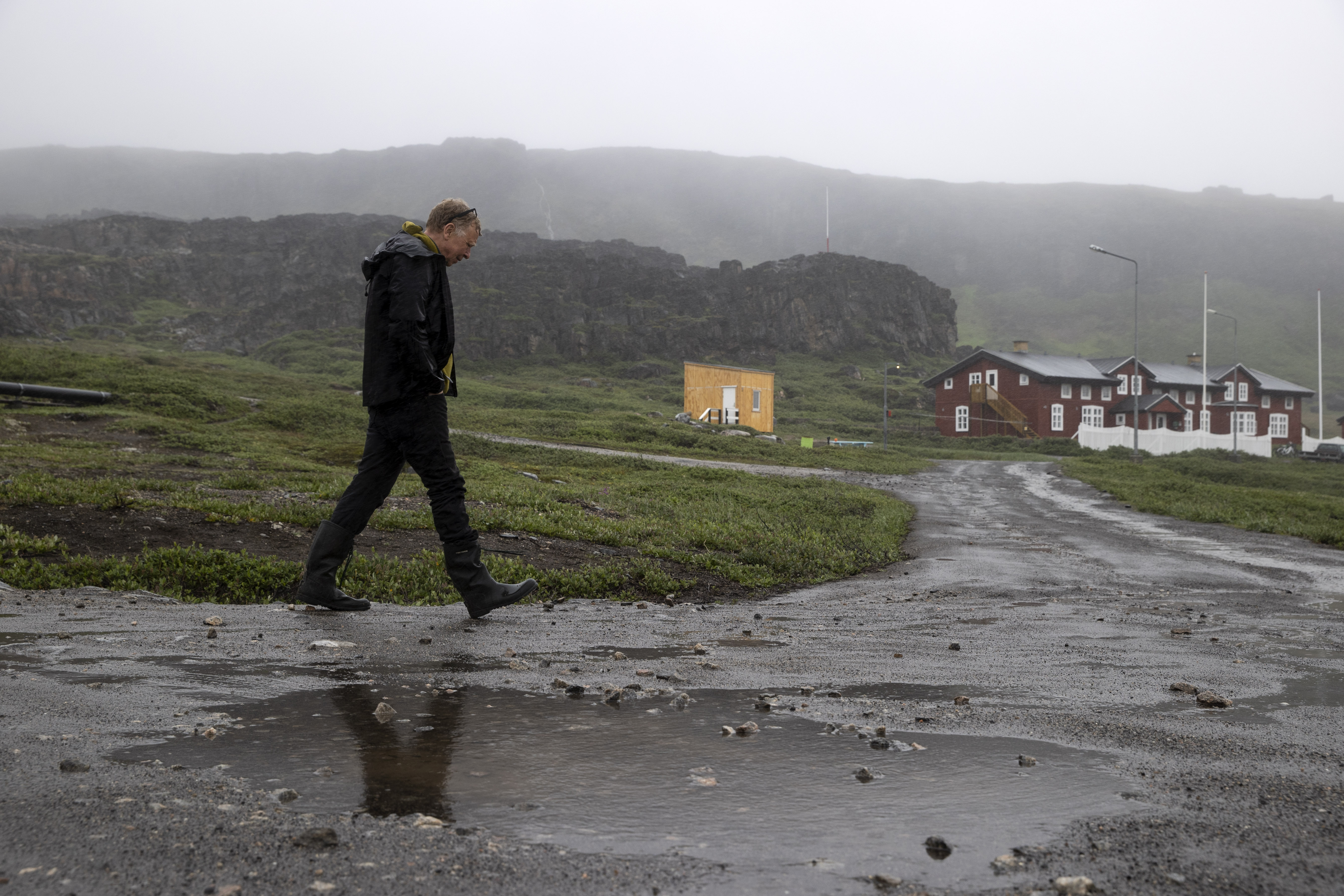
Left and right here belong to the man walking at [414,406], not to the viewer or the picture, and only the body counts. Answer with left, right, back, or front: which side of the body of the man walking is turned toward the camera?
right

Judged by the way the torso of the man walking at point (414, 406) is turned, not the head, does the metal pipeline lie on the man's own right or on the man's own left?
on the man's own left

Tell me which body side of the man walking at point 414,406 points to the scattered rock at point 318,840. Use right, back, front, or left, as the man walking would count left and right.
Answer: right

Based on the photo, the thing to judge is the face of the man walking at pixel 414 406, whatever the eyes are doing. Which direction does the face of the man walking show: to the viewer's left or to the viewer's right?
to the viewer's right
